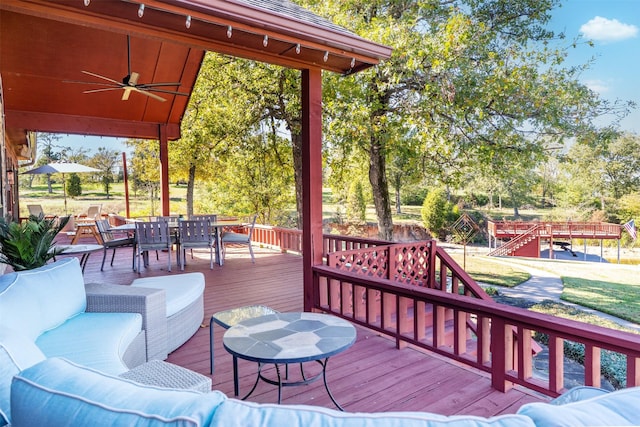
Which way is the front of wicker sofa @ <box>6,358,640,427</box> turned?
away from the camera

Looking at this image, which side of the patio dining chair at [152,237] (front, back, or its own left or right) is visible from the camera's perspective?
back

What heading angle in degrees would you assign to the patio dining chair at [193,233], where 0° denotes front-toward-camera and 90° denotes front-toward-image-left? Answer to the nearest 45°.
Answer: approximately 180°

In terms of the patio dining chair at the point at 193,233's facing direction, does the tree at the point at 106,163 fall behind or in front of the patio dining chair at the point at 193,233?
in front

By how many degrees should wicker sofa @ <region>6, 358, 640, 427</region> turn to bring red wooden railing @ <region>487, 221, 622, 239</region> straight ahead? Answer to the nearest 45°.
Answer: approximately 45° to its right

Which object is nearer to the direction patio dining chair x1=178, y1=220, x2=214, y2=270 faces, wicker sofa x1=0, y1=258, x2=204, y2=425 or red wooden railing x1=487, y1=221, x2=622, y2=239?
the red wooden railing

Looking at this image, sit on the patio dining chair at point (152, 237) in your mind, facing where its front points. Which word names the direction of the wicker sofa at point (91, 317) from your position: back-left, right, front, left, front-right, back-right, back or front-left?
back

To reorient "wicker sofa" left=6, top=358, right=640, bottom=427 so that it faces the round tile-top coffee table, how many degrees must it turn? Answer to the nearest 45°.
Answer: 0° — it already faces it

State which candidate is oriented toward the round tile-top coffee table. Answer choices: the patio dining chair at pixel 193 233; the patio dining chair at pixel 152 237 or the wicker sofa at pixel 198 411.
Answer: the wicker sofa

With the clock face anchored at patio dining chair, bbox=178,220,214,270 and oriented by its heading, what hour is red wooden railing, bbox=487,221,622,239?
The red wooden railing is roughly at 2 o'clock from the patio dining chair.

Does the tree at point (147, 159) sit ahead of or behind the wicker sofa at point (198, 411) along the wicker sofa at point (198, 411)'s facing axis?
ahead

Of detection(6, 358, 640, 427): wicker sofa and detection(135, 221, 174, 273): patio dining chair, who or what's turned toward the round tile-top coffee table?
the wicker sofa
